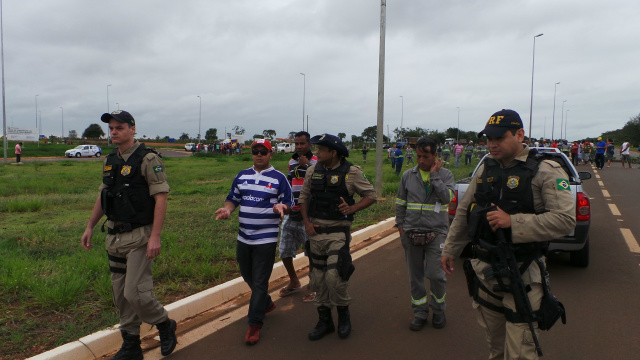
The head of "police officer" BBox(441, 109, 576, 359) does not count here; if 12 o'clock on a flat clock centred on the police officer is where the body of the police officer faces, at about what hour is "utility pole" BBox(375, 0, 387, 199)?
The utility pole is roughly at 4 o'clock from the police officer.

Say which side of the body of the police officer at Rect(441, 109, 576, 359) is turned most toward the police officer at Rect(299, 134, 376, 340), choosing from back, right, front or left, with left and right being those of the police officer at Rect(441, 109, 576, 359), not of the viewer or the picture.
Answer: right

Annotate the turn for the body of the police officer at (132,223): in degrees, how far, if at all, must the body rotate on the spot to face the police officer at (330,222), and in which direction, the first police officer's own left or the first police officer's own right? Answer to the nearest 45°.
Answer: approximately 135° to the first police officer's own left

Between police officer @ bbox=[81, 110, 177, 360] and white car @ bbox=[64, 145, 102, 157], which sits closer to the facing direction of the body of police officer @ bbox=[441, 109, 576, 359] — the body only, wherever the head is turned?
the police officer

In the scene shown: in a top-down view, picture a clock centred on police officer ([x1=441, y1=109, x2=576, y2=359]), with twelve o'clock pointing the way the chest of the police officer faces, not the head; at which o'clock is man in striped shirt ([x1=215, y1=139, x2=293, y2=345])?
The man in striped shirt is roughly at 2 o'clock from the police officer.

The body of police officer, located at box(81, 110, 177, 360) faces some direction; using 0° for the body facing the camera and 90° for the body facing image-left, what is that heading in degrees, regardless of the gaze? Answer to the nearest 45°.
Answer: approximately 45°

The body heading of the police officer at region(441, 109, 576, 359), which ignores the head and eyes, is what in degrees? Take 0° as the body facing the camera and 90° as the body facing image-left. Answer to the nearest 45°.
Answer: approximately 45°

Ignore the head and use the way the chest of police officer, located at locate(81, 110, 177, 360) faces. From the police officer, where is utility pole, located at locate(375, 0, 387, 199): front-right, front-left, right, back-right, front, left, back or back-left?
back
